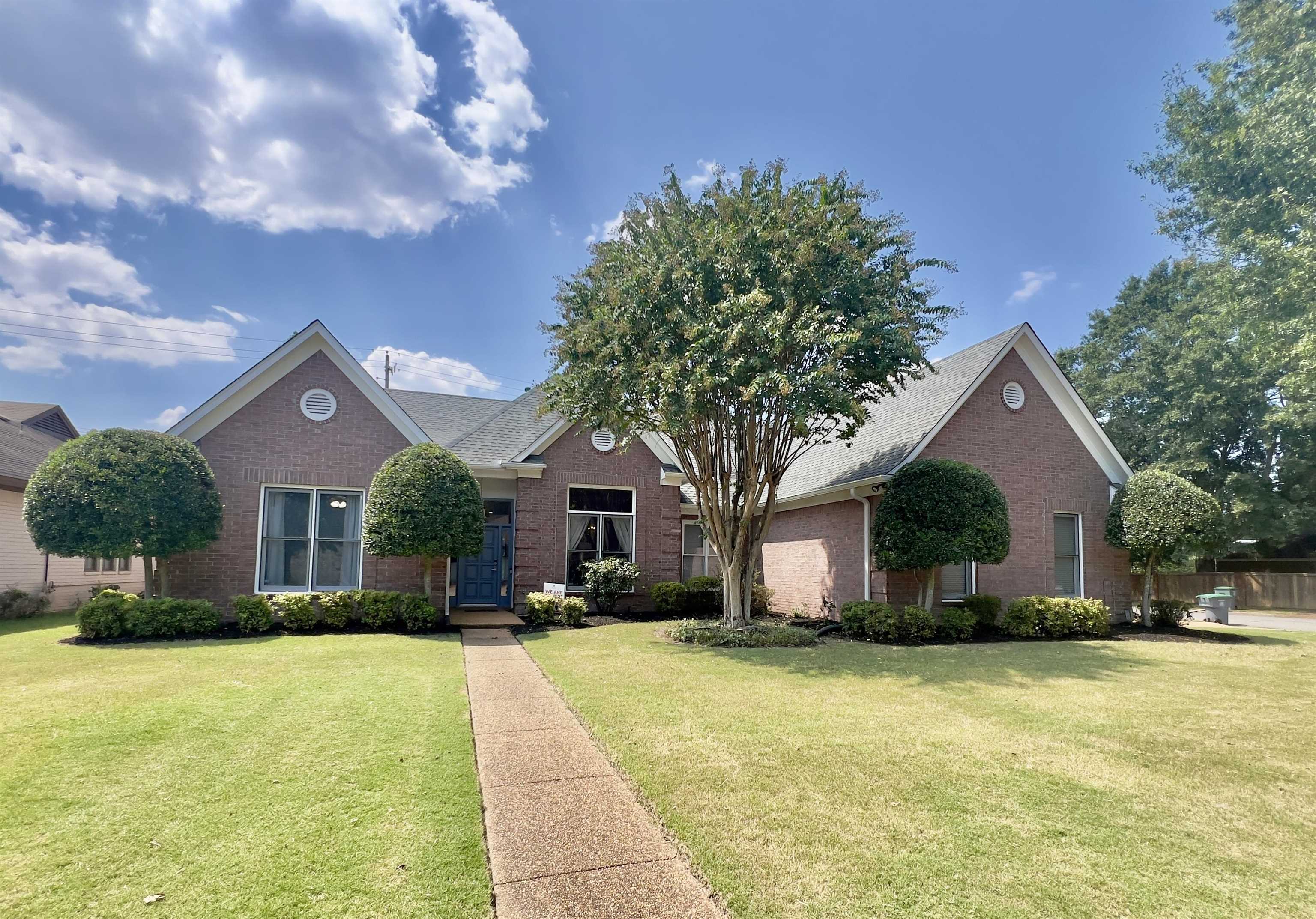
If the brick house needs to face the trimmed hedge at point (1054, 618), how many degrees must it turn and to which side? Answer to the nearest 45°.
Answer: approximately 90° to its left

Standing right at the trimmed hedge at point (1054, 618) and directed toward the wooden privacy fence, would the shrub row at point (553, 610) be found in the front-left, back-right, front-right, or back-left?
back-left

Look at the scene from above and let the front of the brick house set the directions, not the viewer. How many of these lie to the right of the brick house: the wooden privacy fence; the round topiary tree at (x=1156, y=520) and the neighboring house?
1

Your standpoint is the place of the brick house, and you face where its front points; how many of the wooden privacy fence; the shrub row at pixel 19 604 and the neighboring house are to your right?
2

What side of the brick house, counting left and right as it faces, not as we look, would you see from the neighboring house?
right

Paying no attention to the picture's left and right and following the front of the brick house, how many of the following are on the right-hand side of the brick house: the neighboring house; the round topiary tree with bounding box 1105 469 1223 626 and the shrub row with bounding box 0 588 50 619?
2

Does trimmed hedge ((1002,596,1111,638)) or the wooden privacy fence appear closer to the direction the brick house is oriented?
the trimmed hedge

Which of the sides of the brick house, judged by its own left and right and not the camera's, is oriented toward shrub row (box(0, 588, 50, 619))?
right

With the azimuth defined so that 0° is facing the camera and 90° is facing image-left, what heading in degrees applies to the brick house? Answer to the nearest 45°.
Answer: approximately 0°

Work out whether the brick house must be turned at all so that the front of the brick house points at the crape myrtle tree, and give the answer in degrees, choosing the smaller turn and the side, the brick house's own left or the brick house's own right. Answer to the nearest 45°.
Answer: approximately 45° to the brick house's own left

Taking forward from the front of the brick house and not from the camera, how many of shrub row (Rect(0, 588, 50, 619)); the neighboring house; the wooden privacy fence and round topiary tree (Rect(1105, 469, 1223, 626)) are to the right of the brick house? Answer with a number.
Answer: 2

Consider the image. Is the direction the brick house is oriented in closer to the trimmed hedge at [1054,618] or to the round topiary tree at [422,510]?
the round topiary tree

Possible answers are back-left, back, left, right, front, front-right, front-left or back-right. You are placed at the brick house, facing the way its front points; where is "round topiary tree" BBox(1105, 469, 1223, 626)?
left
